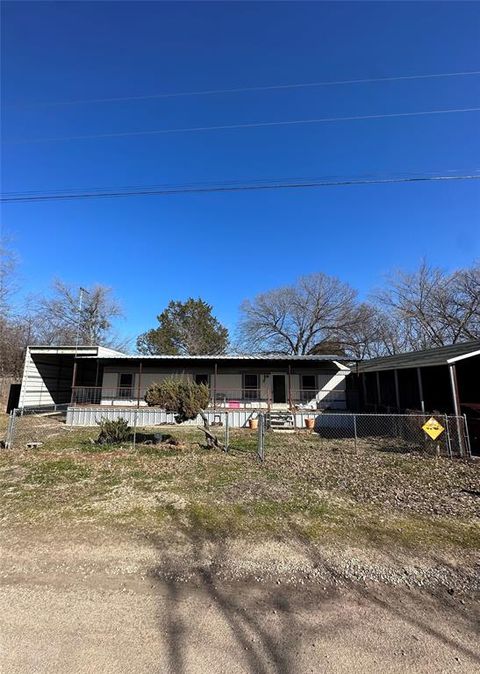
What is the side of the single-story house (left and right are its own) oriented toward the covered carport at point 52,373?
right

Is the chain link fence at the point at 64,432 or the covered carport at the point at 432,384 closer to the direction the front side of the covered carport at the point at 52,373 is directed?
the chain link fence

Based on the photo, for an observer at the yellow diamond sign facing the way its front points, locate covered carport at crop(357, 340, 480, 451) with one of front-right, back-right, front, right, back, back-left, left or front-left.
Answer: back

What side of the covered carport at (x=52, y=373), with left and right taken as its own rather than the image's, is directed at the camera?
front

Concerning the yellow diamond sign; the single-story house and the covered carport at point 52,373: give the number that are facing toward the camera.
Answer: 3

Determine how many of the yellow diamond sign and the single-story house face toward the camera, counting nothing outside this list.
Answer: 2

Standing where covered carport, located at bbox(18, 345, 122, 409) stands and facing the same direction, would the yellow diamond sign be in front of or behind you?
in front

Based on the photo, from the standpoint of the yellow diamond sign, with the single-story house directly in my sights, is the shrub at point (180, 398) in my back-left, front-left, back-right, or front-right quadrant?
front-left

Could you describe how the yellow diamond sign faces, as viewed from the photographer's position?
facing the viewer

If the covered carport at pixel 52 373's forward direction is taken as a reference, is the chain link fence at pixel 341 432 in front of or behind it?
in front

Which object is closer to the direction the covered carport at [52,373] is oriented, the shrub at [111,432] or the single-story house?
the shrub

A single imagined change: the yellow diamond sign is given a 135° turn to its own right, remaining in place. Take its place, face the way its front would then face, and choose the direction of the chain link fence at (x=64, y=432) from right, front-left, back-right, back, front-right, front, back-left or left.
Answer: front-left
